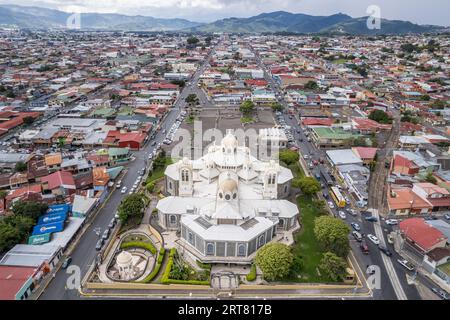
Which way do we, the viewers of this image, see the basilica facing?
facing away from the viewer

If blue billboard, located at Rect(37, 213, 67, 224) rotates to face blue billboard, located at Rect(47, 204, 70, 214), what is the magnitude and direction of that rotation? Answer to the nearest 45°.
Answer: approximately 135° to its left

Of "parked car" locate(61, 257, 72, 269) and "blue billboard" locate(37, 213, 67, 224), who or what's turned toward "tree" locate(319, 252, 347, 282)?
the blue billboard

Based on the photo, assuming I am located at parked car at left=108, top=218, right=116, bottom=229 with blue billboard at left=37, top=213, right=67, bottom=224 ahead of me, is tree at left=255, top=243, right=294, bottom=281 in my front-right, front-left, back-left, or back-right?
back-left

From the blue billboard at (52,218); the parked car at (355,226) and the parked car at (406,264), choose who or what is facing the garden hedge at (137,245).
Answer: the blue billboard

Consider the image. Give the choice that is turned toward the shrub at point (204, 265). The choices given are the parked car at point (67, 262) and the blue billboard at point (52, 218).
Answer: the blue billboard
